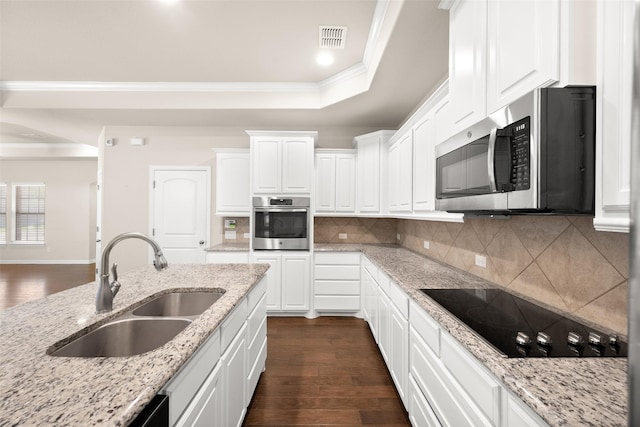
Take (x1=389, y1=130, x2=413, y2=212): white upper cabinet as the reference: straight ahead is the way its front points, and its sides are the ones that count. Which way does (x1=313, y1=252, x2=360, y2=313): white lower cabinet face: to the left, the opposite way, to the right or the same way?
to the left

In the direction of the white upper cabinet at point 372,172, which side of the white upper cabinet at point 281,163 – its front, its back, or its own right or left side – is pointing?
left

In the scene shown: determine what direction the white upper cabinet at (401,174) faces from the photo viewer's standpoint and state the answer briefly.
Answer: facing to the left of the viewer

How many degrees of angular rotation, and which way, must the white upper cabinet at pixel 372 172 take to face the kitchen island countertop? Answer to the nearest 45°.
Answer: approximately 45° to its left

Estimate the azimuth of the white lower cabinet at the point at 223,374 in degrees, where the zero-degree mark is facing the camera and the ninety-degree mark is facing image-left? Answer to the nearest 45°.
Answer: approximately 270°
